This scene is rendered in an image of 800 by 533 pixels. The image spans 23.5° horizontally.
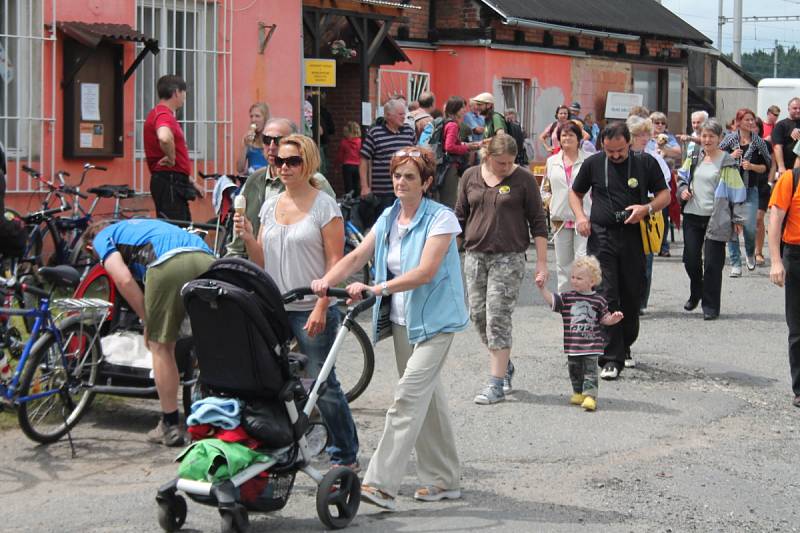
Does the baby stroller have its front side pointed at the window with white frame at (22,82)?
no

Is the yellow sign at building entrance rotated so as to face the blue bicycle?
yes

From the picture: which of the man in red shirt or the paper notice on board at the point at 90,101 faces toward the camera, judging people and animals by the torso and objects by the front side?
the paper notice on board

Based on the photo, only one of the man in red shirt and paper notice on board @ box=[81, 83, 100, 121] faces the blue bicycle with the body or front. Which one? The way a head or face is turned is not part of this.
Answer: the paper notice on board

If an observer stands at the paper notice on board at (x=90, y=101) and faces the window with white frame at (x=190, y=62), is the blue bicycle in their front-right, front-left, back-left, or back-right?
back-right

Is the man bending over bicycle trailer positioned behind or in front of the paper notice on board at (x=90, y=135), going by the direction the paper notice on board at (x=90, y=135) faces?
in front

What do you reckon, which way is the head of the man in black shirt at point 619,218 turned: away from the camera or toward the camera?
toward the camera

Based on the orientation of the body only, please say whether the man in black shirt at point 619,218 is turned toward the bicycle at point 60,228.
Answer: no

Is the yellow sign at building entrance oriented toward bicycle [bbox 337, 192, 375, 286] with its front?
yes

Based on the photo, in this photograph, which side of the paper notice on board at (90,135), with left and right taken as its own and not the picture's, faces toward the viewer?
front

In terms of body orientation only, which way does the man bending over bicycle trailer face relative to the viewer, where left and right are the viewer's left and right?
facing to the left of the viewer

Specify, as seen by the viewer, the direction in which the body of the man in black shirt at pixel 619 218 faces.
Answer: toward the camera
